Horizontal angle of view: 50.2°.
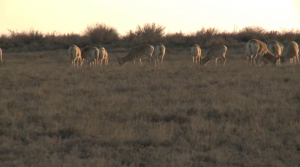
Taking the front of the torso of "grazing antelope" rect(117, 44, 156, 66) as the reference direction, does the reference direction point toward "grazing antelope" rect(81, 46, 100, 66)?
yes

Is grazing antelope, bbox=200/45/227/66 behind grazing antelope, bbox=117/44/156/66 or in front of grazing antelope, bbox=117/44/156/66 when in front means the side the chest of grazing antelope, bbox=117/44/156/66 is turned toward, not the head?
behind

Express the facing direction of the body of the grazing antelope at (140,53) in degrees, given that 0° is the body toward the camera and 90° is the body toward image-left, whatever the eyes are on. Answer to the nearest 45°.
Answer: approximately 90°

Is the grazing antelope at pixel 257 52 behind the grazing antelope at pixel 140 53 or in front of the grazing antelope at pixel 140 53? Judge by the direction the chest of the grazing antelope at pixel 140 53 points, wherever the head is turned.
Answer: behind
